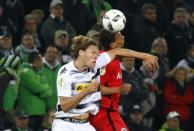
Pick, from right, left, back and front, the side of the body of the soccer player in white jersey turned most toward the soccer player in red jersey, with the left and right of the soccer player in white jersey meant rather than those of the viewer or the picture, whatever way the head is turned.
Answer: left

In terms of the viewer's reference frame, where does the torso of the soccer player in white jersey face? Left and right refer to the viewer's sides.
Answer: facing the viewer and to the right of the viewer
